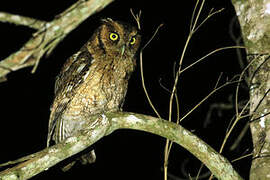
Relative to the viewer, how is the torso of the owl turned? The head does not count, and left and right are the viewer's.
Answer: facing the viewer and to the right of the viewer

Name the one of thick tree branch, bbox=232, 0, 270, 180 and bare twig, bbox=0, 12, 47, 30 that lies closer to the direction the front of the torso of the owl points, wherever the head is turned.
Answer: the thick tree branch
